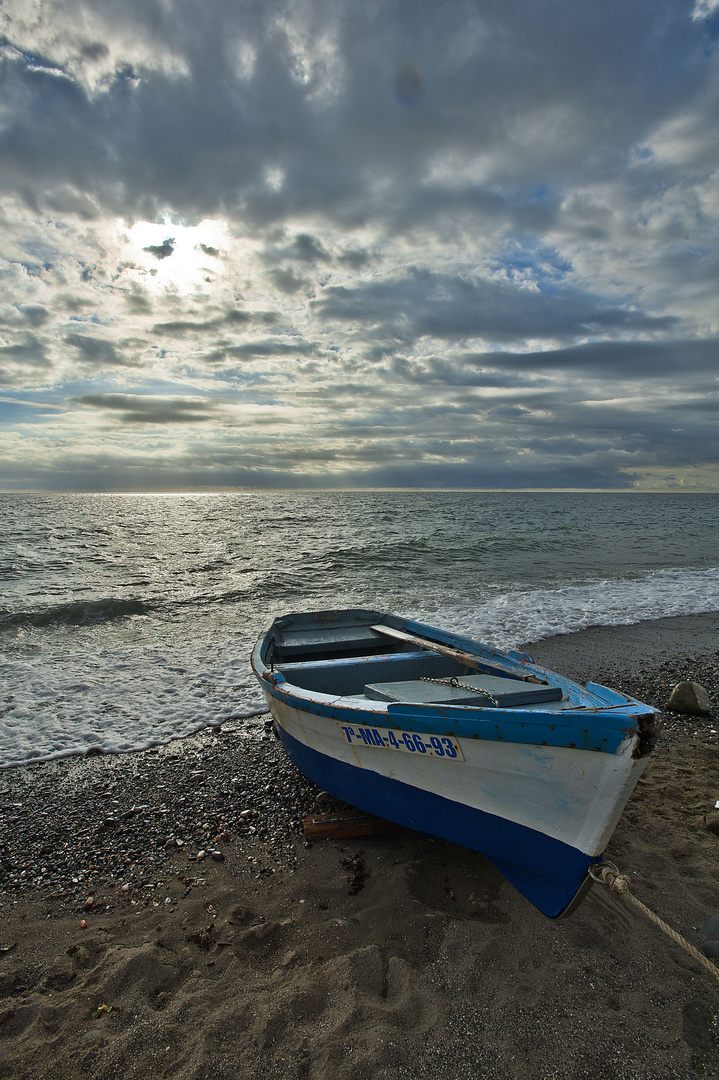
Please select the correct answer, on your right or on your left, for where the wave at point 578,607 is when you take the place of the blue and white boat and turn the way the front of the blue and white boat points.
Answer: on your left

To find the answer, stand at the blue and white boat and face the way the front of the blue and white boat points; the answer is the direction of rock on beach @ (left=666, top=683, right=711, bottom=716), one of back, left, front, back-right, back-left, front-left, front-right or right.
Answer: left

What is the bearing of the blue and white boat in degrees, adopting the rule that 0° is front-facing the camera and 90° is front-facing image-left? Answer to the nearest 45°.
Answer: approximately 315°

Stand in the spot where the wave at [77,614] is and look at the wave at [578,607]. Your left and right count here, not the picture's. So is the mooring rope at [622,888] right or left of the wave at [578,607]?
right

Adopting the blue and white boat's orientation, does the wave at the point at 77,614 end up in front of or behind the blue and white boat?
behind
